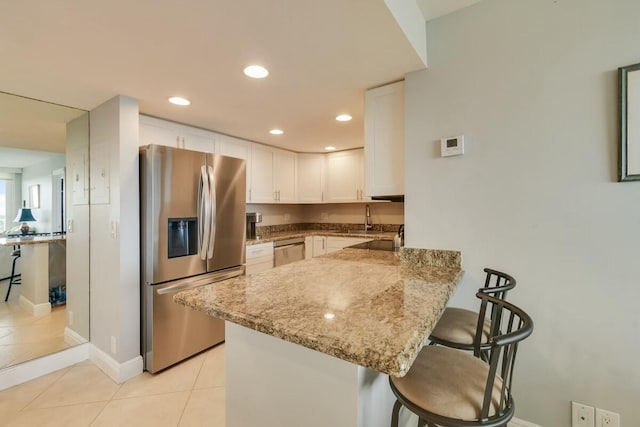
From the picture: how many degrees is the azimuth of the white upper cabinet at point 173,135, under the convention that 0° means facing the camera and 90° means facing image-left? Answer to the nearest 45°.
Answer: approximately 315°

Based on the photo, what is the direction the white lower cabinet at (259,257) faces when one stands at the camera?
facing the viewer and to the right of the viewer

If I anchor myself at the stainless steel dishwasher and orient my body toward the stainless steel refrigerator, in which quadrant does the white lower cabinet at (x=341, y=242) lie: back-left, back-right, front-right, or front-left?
back-left

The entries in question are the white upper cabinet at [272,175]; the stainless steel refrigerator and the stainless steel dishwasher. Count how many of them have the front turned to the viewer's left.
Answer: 0

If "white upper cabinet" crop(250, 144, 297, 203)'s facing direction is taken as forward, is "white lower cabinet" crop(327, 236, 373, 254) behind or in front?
in front

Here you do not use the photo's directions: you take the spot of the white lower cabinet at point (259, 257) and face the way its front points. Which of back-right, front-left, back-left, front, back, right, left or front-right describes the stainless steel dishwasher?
left

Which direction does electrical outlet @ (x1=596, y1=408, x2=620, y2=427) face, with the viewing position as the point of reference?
facing the viewer and to the left of the viewer

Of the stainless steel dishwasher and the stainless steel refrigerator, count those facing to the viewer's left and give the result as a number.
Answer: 0

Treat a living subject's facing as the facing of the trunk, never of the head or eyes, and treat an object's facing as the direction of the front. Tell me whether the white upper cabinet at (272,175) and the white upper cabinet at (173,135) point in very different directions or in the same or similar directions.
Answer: same or similar directions

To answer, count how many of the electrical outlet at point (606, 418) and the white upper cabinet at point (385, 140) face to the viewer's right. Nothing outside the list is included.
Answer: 0

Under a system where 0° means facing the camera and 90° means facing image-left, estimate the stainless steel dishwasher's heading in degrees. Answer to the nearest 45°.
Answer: approximately 315°

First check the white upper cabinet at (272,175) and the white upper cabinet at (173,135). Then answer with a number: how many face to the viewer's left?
0

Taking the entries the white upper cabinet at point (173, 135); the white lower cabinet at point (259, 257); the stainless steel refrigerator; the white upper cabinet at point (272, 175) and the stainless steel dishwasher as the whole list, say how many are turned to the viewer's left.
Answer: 0

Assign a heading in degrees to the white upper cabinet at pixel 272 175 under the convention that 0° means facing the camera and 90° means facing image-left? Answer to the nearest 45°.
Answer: approximately 315°

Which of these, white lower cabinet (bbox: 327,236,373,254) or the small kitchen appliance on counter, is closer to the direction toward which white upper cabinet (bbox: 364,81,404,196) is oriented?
the small kitchen appliance on counter

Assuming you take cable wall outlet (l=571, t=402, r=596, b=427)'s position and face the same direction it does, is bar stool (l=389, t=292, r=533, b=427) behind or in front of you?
in front

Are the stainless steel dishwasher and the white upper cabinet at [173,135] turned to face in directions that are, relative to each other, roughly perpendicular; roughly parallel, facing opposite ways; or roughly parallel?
roughly parallel

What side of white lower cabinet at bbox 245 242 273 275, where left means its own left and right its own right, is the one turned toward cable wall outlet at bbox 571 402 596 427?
front
